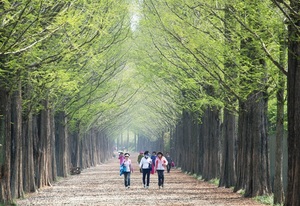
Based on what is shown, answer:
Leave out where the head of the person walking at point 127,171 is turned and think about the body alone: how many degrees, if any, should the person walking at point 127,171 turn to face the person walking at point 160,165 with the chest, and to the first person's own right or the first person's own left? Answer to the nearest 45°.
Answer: approximately 90° to the first person's own left

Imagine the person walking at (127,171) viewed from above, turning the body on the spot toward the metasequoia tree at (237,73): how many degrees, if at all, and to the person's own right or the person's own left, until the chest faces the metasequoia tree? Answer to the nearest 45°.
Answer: approximately 45° to the person's own left

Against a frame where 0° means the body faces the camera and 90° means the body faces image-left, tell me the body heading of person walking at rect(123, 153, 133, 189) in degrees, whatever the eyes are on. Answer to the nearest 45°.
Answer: approximately 0°

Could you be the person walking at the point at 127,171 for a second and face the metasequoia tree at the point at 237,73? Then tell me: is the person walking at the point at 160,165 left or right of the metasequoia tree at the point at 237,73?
left

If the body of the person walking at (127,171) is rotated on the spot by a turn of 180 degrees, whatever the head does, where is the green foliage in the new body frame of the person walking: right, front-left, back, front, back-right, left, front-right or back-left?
front-right
